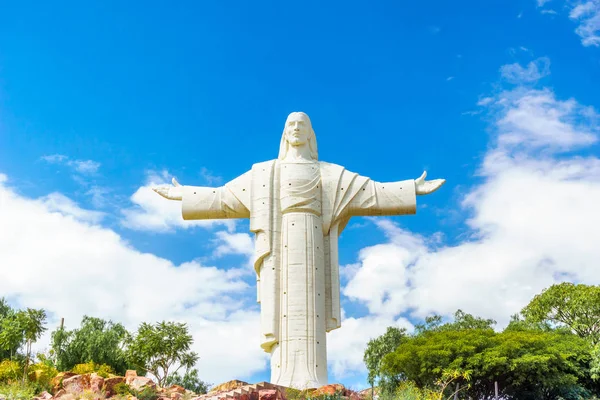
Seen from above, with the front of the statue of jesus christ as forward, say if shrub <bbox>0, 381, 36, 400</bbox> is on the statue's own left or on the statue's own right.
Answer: on the statue's own right

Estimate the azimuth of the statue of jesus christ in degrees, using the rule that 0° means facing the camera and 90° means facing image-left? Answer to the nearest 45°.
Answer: approximately 0°

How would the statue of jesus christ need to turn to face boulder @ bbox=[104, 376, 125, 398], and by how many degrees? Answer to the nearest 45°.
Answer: approximately 45° to its right

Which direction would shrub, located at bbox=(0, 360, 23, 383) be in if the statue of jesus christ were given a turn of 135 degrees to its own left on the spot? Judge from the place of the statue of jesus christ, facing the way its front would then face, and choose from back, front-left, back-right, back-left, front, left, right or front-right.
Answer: back-left

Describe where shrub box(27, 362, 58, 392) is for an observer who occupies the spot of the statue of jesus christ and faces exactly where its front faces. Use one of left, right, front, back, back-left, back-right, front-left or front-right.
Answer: right

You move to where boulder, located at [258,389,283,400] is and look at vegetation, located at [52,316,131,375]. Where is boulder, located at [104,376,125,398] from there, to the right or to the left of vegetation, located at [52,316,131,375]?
left

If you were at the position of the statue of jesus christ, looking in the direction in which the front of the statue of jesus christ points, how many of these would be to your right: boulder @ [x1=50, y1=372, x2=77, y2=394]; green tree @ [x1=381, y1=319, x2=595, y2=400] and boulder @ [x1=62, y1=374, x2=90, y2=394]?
2

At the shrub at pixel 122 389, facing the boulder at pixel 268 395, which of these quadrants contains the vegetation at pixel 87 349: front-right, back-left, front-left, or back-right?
back-left

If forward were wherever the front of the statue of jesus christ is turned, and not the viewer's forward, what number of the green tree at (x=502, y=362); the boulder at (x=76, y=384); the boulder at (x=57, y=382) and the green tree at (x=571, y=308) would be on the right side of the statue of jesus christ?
2

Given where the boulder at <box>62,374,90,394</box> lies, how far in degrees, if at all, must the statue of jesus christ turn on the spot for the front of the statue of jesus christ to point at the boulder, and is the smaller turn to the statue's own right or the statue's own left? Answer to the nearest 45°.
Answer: approximately 90° to the statue's own right
